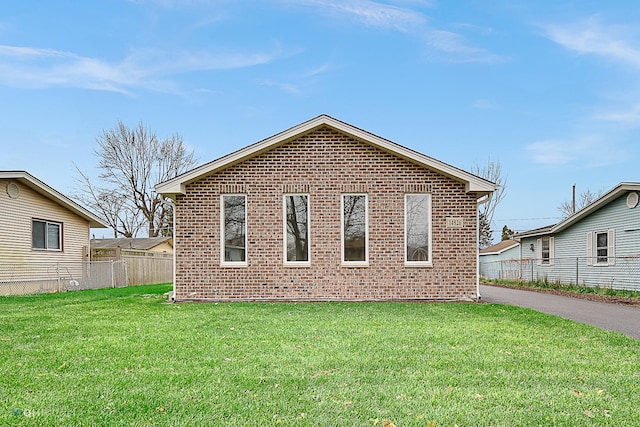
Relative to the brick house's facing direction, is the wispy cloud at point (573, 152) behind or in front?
behind

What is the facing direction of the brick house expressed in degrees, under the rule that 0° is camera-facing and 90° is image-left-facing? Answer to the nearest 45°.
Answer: approximately 0°

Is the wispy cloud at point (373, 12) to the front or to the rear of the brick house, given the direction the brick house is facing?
to the rear
